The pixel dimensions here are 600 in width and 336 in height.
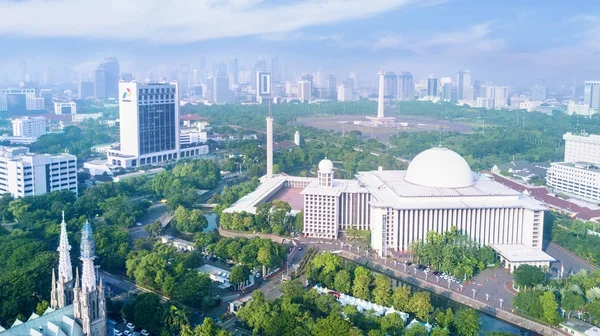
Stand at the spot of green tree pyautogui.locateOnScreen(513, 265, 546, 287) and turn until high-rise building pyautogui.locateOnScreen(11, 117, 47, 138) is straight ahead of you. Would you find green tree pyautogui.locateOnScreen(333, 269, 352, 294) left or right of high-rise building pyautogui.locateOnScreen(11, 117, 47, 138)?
left

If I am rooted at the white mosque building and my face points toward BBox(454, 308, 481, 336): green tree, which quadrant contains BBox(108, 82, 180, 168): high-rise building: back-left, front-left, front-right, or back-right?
back-right

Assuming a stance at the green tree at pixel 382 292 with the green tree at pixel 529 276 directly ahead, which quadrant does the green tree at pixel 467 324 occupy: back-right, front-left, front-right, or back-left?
front-right

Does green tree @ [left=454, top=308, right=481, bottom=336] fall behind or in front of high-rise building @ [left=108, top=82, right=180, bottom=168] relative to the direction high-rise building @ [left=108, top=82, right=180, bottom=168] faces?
in front

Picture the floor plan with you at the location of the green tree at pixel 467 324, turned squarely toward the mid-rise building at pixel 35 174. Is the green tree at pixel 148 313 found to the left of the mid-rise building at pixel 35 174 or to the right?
left

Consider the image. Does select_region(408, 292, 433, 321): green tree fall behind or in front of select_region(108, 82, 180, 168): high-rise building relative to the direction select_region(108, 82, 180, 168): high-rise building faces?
in front

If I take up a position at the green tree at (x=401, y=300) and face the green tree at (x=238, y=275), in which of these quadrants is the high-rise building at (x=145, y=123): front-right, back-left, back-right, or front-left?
front-right
